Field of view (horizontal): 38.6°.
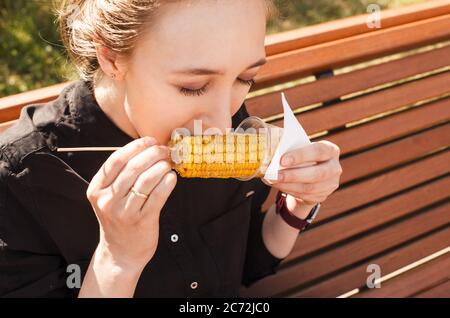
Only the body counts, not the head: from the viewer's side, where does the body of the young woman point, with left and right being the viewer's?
facing the viewer and to the right of the viewer
